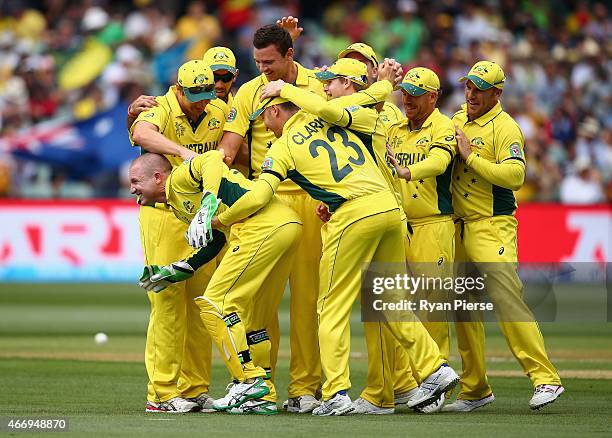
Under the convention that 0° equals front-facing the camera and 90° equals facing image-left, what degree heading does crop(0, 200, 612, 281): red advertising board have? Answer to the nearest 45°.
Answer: approximately 0°

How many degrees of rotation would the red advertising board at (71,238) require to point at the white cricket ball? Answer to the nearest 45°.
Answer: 0° — it already faces it
